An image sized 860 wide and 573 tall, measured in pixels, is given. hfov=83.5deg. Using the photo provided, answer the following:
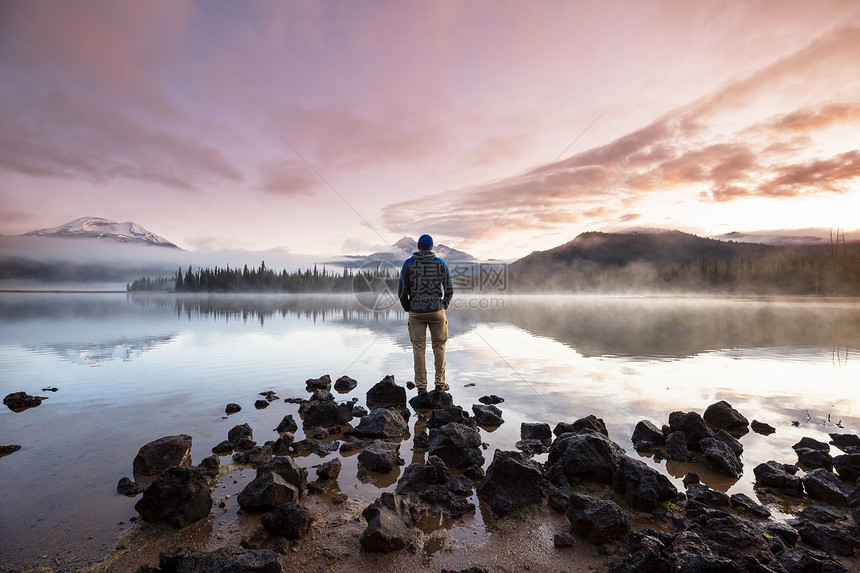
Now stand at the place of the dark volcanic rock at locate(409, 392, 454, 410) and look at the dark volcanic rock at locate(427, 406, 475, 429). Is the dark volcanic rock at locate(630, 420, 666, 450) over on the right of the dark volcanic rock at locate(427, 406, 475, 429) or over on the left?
left

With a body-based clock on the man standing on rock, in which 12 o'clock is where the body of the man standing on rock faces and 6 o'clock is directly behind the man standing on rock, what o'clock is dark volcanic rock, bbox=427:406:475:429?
The dark volcanic rock is roughly at 6 o'clock from the man standing on rock.

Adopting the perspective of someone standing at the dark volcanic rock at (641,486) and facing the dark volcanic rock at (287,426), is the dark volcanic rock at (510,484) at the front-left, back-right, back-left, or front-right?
front-left

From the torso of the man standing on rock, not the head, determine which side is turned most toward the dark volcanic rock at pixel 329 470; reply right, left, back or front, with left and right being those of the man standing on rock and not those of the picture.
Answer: back

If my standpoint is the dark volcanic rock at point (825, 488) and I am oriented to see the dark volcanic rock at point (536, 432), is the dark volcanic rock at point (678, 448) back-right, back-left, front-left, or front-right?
front-right

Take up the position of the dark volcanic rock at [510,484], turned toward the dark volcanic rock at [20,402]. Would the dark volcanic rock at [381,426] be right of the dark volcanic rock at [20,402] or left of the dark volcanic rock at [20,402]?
right

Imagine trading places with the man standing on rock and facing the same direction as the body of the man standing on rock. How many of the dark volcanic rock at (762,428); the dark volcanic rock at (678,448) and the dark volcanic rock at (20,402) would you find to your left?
1

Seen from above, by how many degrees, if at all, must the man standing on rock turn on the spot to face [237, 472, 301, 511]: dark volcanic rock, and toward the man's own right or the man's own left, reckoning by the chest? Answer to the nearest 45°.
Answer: approximately 180°

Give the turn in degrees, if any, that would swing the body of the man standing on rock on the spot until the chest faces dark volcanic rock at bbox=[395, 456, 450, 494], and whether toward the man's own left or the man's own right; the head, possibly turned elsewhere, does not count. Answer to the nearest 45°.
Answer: approximately 180°

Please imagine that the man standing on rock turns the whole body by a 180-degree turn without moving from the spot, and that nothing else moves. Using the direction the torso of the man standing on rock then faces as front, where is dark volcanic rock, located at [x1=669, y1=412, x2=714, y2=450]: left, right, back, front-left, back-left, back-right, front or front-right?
front-left

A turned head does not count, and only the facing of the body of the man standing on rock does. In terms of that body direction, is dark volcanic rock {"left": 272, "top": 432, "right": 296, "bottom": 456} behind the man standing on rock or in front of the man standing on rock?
behind

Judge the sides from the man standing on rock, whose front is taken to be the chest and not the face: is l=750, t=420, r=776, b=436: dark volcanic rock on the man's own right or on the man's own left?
on the man's own right

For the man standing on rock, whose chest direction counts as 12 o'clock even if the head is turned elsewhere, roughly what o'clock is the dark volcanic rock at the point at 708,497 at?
The dark volcanic rock is roughly at 5 o'clock from the man standing on rock.

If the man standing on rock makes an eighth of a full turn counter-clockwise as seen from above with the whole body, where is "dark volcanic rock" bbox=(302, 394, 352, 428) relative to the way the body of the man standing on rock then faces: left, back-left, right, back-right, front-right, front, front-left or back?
left

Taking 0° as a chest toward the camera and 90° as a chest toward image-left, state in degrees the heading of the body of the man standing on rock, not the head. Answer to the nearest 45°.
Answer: approximately 180°
